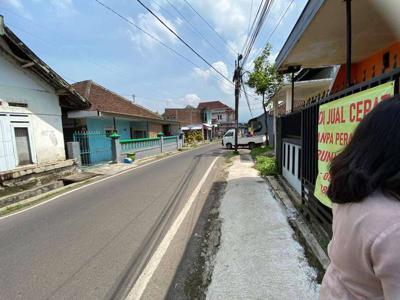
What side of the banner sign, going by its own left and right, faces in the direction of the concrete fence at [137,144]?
right

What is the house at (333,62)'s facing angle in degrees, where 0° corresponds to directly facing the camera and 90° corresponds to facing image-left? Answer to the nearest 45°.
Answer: approximately 45°

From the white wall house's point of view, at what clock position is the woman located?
The woman is roughly at 1 o'clock from the white wall house.

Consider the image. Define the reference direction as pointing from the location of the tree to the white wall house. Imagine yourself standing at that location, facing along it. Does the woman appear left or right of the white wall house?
left

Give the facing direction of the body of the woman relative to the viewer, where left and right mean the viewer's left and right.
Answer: facing away from the viewer and to the right of the viewer

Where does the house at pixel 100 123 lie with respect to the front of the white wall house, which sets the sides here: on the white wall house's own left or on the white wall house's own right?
on the white wall house's own left

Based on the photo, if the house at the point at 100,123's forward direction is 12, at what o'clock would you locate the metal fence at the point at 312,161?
The metal fence is roughly at 1 o'clock from the house.

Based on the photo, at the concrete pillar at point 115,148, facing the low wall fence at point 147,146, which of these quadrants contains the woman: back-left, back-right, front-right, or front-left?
back-right

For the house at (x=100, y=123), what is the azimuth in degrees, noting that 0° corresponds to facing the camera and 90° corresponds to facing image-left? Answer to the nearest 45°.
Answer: approximately 315°

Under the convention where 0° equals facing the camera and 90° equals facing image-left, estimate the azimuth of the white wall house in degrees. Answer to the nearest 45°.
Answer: approximately 315°

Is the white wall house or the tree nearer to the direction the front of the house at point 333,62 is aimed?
the white wall house

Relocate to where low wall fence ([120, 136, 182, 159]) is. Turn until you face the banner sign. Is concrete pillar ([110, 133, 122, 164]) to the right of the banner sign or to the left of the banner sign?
right
